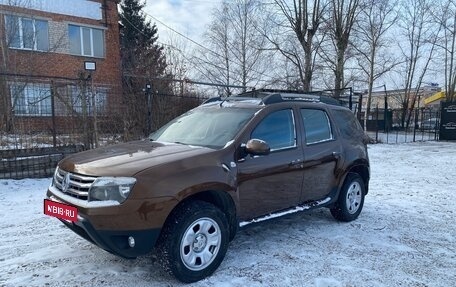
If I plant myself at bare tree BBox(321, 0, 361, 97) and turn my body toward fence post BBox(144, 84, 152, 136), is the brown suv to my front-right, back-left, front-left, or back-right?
front-left

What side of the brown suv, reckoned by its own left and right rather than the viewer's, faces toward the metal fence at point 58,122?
right

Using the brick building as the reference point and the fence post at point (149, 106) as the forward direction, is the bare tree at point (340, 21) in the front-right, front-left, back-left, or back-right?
front-left

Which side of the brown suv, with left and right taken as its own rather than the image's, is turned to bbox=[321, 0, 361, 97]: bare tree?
back

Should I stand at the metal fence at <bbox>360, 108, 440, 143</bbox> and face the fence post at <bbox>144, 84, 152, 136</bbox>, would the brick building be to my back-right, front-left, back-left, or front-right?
front-right

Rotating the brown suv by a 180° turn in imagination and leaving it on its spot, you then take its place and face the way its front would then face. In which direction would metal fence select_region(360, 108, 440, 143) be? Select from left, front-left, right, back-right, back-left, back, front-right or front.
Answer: front

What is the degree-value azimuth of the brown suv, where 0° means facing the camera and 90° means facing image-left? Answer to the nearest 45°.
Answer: approximately 45°

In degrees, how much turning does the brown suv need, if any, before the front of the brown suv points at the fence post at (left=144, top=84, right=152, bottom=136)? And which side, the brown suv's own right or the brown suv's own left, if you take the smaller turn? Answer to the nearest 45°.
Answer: approximately 135° to the brown suv's own right

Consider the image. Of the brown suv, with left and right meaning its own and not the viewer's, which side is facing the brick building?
right
